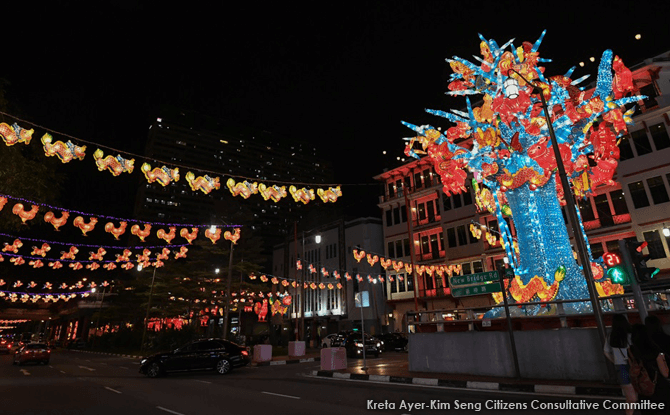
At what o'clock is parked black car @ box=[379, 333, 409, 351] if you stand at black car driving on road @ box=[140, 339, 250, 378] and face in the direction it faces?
parked black car @ box=[379, 333, 409, 351] is roughly at 5 o'clock from black car driving on road @ box=[140, 339, 250, 378].

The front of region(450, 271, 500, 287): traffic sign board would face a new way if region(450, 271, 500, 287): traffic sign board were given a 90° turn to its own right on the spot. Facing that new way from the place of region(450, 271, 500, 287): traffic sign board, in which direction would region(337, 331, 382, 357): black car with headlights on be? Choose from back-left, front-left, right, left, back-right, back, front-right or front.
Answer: front-right

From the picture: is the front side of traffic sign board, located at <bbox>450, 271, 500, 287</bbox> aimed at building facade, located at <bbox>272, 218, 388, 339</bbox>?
no

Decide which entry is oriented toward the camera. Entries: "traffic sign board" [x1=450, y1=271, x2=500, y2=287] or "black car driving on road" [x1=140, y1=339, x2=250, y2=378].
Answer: the traffic sign board

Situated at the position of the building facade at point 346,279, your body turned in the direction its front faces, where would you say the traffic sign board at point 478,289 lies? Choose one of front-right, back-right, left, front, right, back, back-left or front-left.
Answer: front-left

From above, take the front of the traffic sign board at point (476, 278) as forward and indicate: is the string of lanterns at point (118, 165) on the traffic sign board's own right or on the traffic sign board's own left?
on the traffic sign board's own right

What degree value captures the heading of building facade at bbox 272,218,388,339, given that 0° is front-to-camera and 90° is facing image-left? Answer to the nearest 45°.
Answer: approximately 45°

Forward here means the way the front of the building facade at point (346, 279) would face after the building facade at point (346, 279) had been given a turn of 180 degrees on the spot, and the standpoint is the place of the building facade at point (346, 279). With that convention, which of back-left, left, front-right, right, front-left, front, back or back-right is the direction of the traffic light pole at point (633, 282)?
back-right

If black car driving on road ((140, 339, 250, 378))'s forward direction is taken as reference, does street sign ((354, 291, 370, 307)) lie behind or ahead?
behind

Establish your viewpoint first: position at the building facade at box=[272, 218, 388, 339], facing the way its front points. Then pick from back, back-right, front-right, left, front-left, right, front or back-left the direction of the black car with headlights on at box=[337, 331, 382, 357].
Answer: front-left

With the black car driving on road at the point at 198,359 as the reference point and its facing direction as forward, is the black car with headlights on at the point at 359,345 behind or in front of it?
behind

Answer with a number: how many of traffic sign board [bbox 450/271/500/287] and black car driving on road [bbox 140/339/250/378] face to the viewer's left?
1

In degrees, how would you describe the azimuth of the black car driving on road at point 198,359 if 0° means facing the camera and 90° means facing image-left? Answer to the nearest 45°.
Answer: approximately 90°

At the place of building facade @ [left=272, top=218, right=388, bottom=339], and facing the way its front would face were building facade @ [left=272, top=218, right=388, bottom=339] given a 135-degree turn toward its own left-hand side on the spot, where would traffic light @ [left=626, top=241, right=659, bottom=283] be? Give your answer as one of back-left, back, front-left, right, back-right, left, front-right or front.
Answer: right

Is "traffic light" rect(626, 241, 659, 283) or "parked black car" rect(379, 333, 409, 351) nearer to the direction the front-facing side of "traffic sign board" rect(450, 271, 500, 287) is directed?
the traffic light

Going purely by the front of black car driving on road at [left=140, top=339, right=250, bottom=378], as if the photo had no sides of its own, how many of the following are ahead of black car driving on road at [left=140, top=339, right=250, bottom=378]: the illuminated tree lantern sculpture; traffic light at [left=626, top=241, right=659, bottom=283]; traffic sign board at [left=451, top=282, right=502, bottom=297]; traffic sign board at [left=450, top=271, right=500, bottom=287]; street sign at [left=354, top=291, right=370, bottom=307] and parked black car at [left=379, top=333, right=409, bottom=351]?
0

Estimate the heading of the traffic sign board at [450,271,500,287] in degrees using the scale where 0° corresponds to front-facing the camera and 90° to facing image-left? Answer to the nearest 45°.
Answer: approximately 0°
